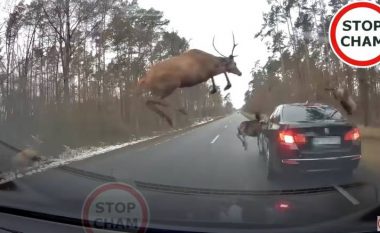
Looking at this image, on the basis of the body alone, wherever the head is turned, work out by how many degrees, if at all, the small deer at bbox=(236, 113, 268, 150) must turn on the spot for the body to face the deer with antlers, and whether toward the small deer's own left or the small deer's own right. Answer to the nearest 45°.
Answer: approximately 90° to the small deer's own right

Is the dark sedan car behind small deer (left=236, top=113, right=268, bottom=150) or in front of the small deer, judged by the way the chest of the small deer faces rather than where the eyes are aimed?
in front

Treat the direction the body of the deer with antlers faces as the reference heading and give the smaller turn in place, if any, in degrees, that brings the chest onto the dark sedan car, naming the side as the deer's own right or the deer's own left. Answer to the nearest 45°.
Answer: approximately 45° to the deer's own left

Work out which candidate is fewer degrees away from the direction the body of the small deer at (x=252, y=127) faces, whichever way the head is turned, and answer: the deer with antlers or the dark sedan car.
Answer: the dark sedan car

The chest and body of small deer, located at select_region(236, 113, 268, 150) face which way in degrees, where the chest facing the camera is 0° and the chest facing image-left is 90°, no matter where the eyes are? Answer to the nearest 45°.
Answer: approximately 270°

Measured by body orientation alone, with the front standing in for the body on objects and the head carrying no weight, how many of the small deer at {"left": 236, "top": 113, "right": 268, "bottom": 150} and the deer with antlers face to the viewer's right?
2

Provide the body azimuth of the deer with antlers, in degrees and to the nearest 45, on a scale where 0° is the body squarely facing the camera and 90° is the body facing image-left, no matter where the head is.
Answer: approximately 270°
